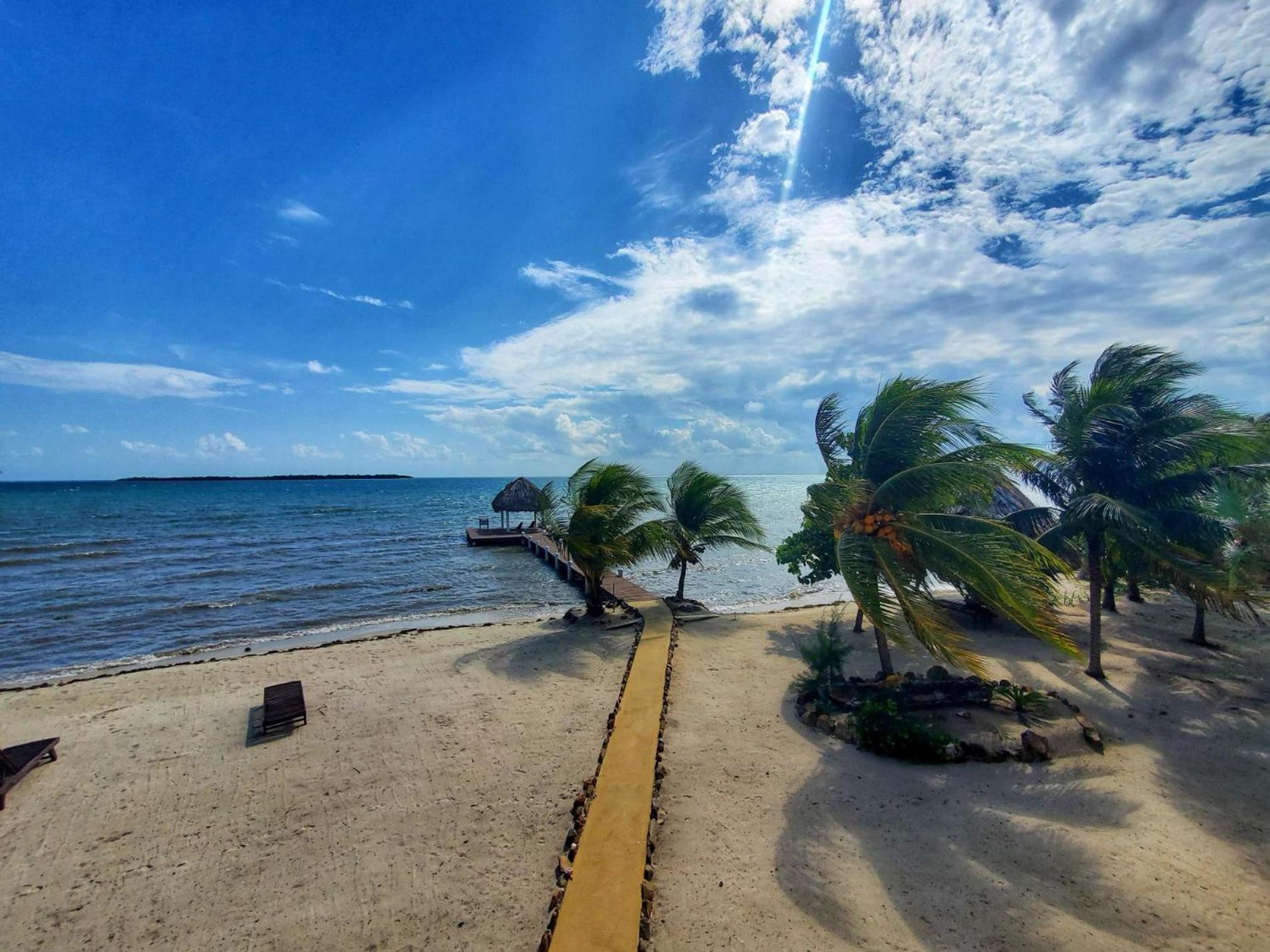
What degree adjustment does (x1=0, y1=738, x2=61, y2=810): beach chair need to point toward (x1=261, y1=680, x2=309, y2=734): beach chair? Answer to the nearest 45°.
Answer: approximately 90° to its right

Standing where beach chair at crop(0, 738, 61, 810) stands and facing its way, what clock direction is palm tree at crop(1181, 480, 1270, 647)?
The palm tree is roughly at 3 o'clock from the beach chair.

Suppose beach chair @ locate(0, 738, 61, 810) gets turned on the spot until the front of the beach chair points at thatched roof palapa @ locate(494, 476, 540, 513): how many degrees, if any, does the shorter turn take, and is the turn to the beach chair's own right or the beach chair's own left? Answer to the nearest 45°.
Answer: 0° — it already faces it

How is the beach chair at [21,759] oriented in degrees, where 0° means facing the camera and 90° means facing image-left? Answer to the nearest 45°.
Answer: approximately 225°

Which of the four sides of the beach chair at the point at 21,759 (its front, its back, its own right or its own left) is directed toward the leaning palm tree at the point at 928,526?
right

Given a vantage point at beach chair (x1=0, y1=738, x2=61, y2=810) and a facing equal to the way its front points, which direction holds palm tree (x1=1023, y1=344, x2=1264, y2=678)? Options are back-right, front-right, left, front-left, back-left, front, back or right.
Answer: right

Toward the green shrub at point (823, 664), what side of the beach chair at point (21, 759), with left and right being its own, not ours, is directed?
right

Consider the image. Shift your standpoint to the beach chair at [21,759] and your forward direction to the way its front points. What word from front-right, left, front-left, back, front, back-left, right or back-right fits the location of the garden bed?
right

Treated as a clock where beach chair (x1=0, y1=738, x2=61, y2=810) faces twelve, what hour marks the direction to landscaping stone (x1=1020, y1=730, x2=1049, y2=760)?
The landscaping stone is roughly at 3 o'clock from the beach chair.

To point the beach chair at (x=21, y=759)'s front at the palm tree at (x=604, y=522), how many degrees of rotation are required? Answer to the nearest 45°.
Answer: approximately 45° to its right

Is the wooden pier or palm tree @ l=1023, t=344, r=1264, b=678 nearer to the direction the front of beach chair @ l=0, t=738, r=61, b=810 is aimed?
the wooden pier

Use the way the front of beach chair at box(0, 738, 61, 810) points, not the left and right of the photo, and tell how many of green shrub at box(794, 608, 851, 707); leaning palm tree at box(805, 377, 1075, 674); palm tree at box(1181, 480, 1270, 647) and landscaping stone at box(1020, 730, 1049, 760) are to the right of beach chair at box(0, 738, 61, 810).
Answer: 4

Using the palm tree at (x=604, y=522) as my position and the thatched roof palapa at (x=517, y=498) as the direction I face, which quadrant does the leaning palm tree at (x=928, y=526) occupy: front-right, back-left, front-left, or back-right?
back-right

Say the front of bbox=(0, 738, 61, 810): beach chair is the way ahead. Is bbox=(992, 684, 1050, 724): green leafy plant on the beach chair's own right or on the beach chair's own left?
on the beach chair's own right

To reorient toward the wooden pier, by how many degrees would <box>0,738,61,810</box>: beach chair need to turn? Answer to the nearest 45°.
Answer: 0° — it already faces it
